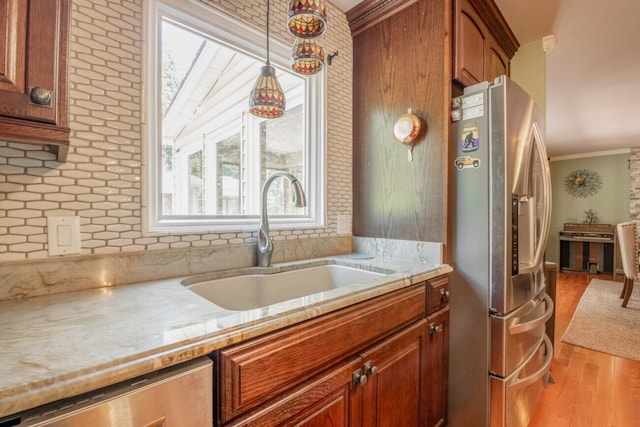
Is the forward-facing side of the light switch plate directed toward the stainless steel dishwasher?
yes

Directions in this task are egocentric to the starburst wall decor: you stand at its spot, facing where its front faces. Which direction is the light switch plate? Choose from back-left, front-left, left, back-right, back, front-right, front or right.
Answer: front

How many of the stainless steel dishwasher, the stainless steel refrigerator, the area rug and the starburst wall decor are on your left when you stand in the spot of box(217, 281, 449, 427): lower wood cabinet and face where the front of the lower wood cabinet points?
3

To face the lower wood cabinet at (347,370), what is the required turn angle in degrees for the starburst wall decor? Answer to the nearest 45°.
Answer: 0° — it already faces it

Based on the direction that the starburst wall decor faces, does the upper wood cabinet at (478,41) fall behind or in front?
in front

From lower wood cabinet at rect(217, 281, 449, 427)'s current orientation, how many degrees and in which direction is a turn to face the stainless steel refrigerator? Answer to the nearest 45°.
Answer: approximately 90° to its left

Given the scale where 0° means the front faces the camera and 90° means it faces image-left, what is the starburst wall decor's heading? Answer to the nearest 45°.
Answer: approximately 0°

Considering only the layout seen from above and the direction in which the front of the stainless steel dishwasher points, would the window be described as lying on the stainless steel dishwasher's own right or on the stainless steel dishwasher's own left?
on the stainless steel dishwasher's own left

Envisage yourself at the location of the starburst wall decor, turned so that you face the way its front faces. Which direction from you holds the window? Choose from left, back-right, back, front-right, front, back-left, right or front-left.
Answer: front

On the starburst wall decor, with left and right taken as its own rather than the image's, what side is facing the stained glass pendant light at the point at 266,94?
front

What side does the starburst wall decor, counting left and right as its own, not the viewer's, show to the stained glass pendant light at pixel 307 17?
front

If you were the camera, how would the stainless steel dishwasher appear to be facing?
facing the viewer and to the right of the viewer

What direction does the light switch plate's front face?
toward the camera

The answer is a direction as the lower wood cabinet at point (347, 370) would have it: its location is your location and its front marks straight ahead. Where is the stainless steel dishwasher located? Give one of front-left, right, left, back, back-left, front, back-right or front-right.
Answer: right

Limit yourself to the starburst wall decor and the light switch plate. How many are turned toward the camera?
2

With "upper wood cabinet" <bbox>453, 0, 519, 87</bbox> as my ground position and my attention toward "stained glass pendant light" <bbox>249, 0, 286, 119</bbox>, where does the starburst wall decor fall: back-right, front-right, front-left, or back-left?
back-right

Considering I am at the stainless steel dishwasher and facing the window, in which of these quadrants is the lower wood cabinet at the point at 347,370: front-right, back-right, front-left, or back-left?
front-right
